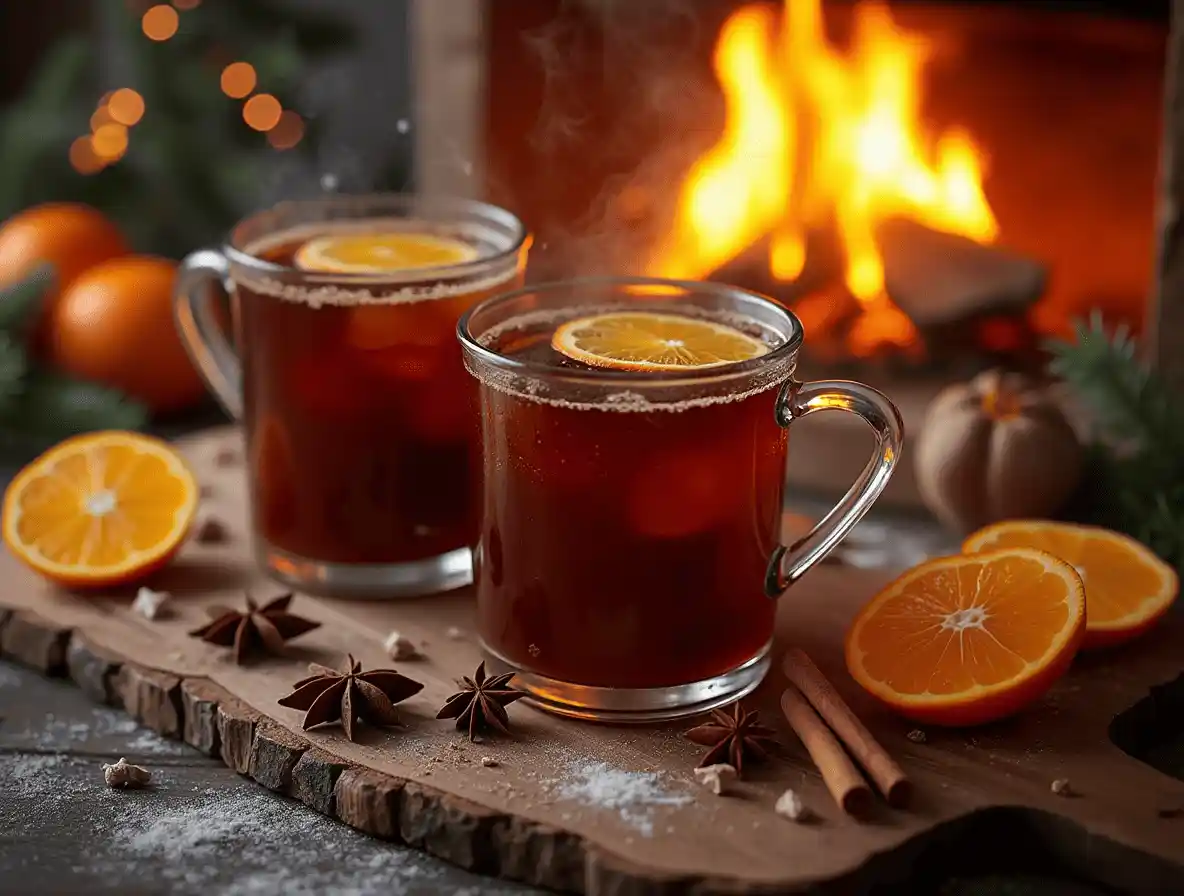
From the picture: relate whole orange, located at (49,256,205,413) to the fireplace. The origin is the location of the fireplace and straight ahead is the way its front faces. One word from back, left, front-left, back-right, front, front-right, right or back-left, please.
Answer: right

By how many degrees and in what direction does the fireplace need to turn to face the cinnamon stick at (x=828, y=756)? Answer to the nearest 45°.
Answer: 0° — it already faces it

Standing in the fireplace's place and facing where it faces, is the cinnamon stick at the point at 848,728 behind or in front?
in front

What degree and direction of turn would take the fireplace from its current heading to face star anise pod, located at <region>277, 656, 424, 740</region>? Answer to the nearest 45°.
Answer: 0° — it already faces it

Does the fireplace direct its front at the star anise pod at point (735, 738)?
yes

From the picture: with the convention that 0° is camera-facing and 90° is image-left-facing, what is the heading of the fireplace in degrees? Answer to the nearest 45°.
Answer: approximately 0°

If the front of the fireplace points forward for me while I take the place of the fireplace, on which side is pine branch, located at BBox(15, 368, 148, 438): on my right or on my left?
on my right

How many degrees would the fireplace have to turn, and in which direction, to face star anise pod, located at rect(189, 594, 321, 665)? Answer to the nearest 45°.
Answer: approximately 45° to its right

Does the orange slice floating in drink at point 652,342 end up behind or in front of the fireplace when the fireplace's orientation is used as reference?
in front

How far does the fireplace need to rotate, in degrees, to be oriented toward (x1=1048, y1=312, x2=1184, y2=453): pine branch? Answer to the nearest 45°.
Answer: approximately 45° to its left

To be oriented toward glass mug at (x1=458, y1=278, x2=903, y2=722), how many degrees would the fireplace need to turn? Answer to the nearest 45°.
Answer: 0° — it already faces it

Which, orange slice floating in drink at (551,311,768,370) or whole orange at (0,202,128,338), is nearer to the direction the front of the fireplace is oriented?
the orange slice floating in drink

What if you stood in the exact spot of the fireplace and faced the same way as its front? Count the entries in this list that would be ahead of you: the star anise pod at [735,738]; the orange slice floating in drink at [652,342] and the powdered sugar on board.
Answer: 3
